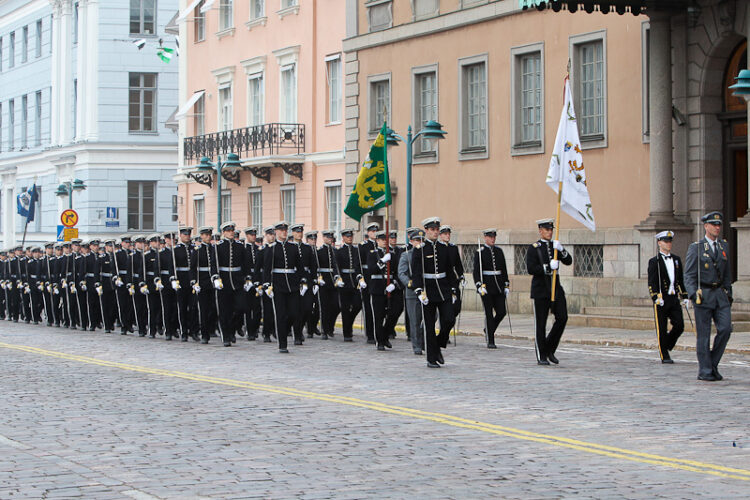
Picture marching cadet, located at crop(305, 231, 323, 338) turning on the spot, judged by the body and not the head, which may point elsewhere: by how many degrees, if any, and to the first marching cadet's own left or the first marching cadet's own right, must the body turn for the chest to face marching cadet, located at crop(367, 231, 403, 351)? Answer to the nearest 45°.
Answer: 0° — they already face them

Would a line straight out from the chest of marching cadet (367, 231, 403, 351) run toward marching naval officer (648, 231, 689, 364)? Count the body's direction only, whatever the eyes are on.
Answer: yes

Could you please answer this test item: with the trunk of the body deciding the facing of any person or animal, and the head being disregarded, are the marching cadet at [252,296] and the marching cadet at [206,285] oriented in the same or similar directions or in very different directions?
same or similar directions

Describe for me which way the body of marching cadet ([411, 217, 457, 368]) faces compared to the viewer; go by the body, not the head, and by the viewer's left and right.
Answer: facing the viewer and to the right of the viewer

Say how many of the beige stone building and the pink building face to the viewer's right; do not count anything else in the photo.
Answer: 0

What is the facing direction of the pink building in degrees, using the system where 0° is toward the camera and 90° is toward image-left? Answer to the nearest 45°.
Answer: approximately 45°

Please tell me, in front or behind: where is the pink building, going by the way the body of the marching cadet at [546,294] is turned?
behind

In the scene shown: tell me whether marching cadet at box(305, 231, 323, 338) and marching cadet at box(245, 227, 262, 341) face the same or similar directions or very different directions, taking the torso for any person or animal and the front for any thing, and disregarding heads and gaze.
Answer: same or similar directions

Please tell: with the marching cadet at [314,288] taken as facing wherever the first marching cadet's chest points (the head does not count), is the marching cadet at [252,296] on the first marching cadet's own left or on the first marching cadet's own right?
on the first marching cadet's own right

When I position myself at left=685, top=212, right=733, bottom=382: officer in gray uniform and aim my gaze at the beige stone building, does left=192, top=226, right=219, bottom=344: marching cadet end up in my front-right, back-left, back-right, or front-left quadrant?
front-left

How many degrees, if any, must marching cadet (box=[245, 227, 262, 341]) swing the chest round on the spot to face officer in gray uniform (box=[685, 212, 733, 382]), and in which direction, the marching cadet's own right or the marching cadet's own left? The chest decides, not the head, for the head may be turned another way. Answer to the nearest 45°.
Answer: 0° — they already face them

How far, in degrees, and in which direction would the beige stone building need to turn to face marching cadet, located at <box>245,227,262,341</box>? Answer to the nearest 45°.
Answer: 0° — it already faces them

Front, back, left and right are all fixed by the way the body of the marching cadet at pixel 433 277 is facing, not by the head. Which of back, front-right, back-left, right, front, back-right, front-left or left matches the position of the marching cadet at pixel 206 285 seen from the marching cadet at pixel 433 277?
back

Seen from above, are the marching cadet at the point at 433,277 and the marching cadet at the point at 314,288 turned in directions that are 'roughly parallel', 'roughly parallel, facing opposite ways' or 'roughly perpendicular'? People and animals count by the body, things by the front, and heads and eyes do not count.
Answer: roughly parallel

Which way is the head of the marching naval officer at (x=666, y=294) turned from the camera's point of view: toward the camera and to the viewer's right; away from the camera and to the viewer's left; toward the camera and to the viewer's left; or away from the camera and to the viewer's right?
toward the camera and to the viewer's right

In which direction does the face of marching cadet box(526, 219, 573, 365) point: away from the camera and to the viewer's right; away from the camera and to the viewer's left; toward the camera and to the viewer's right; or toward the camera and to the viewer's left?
toward the camera and to the viewer's right

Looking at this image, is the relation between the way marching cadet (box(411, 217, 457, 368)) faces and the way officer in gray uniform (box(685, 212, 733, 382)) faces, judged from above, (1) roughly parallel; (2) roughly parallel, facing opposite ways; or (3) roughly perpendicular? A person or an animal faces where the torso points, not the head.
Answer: roughly parallel

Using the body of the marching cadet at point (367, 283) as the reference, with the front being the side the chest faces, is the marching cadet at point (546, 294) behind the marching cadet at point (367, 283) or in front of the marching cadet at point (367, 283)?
in front

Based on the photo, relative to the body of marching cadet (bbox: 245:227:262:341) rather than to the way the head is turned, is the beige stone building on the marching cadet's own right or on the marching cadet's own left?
on the marching cadet's own left
